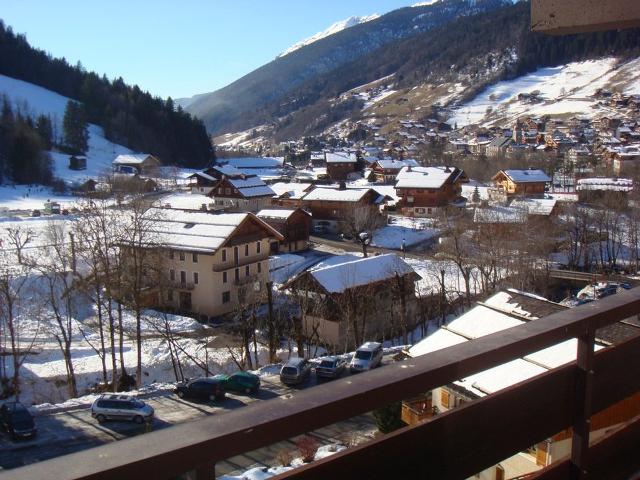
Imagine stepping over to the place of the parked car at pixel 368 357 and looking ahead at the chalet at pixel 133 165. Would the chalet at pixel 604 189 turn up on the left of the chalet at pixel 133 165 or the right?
right

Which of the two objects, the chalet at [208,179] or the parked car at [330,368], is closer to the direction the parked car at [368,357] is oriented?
the parked car

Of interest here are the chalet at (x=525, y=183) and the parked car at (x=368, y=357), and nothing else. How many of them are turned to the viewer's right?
0

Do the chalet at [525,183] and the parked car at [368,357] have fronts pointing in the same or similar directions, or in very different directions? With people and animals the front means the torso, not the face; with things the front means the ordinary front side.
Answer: same or similar directions

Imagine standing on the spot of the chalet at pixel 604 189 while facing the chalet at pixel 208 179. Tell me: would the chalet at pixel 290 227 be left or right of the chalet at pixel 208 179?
left

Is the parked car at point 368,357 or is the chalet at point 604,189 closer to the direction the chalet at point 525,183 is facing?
the parked car

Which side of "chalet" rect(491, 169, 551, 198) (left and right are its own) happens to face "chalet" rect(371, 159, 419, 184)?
right

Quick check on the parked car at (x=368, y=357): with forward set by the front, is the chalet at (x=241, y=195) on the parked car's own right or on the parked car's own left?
on the parked car's own right

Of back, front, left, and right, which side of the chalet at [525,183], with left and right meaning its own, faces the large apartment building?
front

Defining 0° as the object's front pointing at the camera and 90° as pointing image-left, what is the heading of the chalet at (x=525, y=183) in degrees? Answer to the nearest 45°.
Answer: approximately 45°

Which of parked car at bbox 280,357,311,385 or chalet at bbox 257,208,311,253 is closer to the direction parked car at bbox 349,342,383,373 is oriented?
the parked car

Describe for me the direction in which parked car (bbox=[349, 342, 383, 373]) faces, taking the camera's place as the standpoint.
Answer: facing the viewer and to the left of the viewer

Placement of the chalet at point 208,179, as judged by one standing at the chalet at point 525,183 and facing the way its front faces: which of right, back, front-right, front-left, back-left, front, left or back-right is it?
front-right

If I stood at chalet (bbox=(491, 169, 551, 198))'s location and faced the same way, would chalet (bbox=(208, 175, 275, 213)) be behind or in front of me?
in front

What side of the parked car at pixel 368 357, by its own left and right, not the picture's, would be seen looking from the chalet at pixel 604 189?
back
